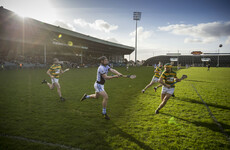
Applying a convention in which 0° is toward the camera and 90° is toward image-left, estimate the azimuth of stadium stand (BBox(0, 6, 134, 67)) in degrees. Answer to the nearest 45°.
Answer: approximately 315°
